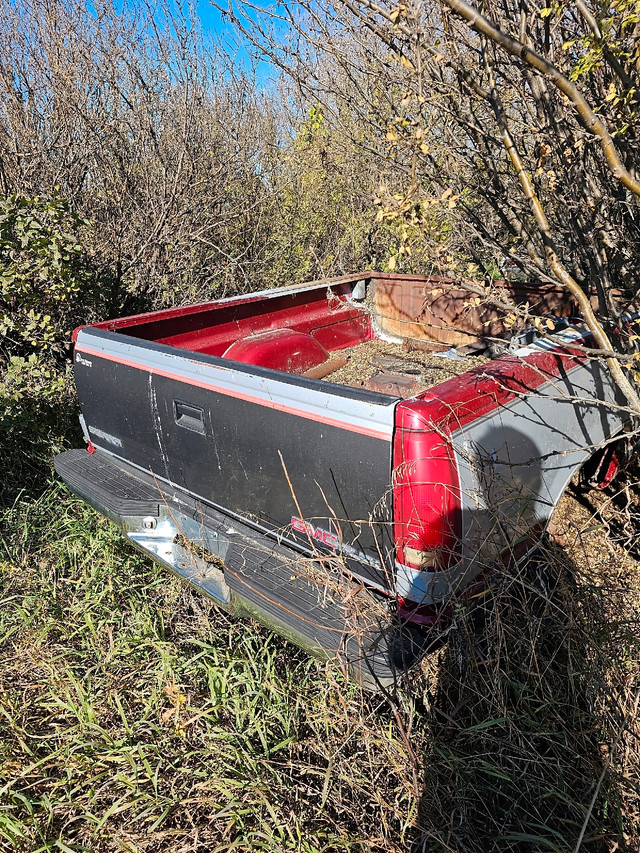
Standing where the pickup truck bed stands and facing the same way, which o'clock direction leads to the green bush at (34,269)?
The green bush is roughly at 9 o'clock from the pickup truck bed.

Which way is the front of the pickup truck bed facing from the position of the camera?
facing away from the viewer and to the right of the viewer
